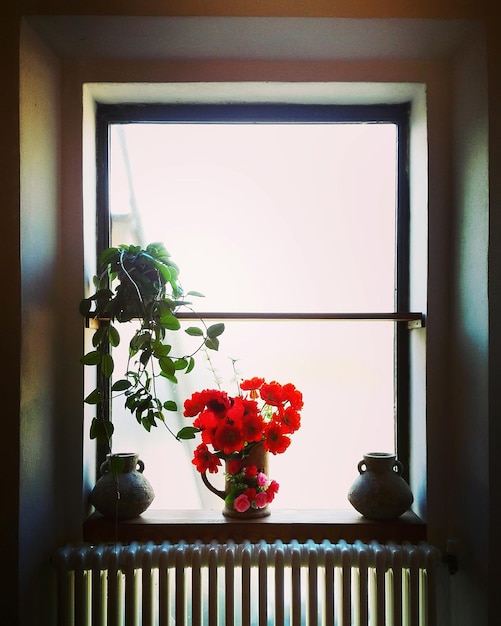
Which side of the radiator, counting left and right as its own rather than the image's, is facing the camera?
front
